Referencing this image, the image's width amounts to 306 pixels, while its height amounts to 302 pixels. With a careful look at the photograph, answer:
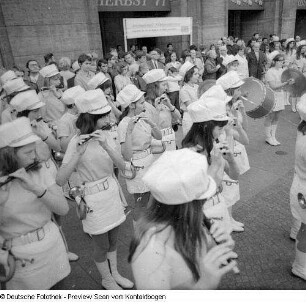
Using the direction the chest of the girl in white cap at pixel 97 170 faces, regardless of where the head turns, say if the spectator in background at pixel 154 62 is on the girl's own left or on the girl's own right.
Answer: on the girl's own left

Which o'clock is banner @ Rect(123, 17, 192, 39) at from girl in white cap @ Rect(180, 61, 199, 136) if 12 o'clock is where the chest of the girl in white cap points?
The banner is roughly at 7 o'clock from the girl in white cap.

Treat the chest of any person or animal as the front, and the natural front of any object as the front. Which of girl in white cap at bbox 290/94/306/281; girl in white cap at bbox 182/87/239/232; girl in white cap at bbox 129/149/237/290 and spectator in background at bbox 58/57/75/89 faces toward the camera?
the spectator in background

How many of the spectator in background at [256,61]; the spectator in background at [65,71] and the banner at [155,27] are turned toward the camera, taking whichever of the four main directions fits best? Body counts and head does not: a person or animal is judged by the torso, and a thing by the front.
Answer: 3

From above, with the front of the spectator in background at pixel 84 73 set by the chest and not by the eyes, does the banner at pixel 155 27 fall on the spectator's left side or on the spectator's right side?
on the spectator's left side

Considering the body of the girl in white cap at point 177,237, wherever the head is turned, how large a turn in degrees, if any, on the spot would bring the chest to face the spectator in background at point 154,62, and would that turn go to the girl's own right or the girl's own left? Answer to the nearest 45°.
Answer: approximately 45° to the girl's own left

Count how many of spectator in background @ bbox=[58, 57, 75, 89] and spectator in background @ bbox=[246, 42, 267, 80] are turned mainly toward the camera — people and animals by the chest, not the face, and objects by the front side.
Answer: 2

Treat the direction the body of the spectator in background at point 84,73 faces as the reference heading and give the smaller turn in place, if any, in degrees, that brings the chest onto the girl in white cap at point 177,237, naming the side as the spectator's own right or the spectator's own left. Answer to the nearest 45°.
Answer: approximately 45° to the spectator's own right

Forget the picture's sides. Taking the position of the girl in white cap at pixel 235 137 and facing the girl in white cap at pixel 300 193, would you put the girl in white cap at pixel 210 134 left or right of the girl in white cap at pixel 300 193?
right
